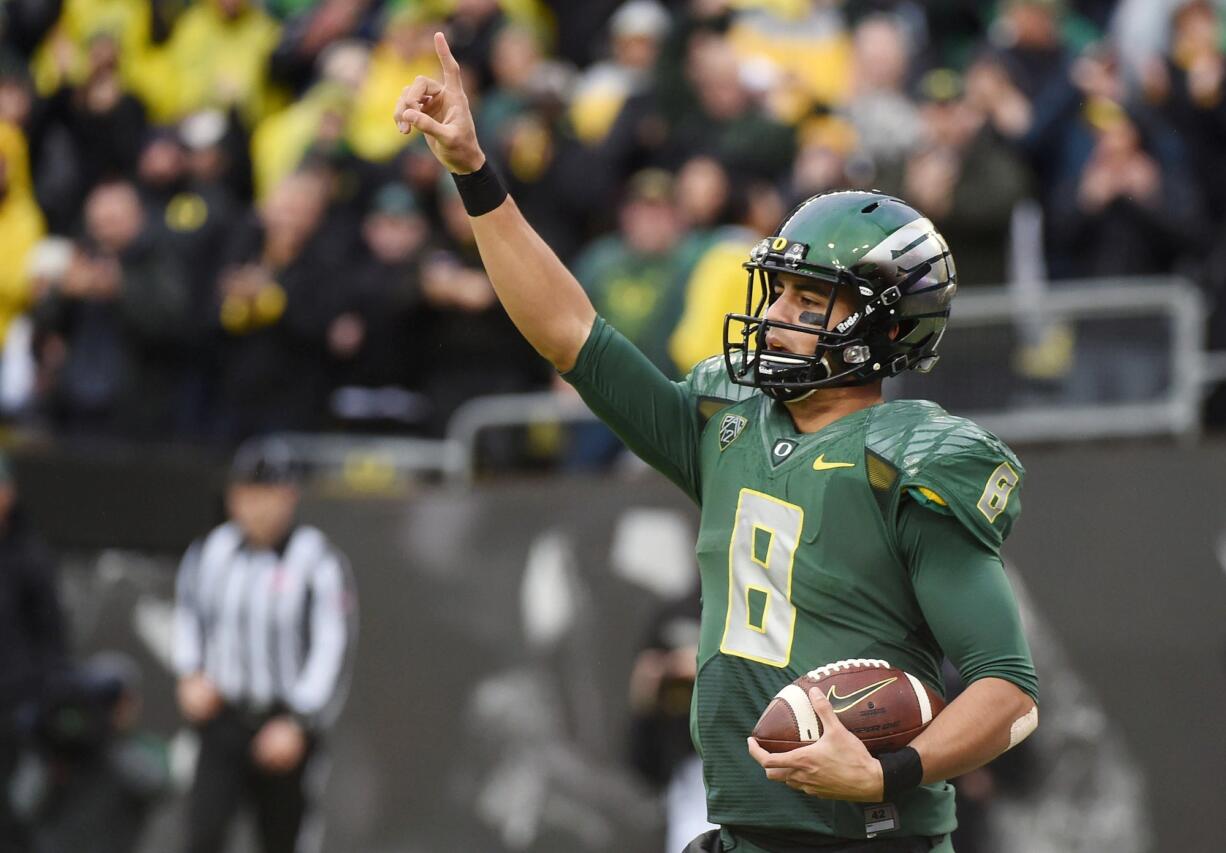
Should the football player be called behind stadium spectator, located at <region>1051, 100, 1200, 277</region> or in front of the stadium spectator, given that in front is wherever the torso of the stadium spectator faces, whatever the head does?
in front

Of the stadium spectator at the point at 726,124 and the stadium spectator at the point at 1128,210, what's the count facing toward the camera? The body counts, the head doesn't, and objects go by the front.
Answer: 2

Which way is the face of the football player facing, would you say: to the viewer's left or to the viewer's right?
to the viewer's left

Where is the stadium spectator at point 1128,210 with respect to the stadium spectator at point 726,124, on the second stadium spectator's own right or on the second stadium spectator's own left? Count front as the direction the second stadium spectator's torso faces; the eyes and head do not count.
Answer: on the second stadium spectator's own left

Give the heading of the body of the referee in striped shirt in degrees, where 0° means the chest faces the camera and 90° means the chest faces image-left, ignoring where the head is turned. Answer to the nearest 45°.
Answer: approximately 0°

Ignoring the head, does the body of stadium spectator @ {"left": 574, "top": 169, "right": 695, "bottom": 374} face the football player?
yes

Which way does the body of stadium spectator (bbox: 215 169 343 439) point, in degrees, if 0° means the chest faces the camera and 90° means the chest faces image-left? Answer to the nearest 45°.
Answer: approximately 45°

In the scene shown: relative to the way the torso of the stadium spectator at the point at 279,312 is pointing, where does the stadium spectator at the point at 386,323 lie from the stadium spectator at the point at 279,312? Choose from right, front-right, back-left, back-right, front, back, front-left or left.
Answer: left

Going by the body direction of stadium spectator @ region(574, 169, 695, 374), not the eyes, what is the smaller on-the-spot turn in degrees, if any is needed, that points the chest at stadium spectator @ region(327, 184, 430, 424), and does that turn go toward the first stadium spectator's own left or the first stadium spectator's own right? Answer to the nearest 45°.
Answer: approximately 135° to the first stadium spectator's own right
